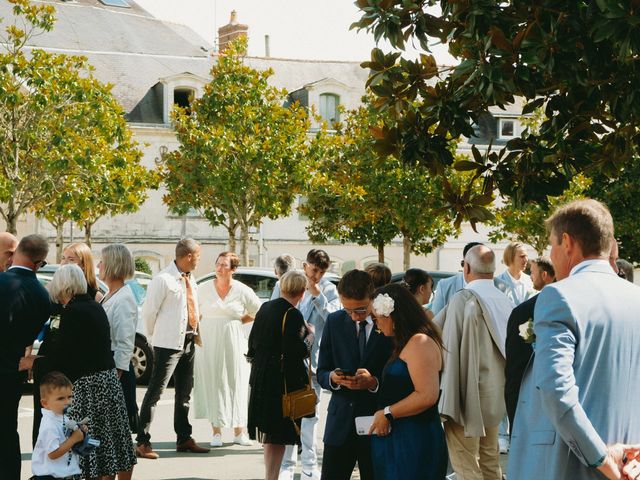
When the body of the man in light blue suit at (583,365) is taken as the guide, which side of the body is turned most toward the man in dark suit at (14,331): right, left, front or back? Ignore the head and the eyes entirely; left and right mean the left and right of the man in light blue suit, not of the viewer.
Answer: front

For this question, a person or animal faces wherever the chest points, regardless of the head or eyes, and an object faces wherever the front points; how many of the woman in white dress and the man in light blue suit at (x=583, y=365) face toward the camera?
1

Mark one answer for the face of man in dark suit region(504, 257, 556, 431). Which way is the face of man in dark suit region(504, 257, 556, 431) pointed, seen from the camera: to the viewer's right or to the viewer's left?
to the viewer's left

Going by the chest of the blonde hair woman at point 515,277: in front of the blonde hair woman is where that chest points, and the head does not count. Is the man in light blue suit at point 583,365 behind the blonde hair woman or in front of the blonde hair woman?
in front

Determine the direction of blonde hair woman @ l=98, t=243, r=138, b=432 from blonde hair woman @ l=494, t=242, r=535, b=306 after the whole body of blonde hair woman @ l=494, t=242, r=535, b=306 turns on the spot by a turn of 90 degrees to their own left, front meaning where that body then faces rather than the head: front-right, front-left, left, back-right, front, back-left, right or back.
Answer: back

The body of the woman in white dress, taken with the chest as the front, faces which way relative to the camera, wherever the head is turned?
toward the camera

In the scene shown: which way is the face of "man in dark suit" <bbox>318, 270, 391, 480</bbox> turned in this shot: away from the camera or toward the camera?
toward the camera

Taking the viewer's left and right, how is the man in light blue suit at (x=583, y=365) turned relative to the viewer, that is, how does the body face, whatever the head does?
facing away from the viewer and to the left of the viewer

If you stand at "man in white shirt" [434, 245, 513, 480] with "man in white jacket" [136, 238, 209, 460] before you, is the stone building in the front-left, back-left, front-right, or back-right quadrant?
front-right

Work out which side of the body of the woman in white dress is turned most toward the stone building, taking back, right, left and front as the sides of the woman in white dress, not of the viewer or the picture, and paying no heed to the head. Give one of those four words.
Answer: back

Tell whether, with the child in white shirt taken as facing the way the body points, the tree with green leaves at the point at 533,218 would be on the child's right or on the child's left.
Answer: on the child's left

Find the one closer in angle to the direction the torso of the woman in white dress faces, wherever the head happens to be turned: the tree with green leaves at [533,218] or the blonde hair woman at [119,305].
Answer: the blonde hair woman

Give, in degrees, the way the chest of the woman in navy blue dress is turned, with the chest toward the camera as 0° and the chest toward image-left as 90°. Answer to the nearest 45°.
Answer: approximately 90°

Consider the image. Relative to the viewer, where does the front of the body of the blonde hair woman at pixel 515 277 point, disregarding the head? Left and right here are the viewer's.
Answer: facing the viewer and to the right of the viewer

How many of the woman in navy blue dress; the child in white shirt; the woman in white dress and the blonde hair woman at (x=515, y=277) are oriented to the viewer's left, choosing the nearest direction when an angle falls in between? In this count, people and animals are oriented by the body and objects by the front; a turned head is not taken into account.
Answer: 1
